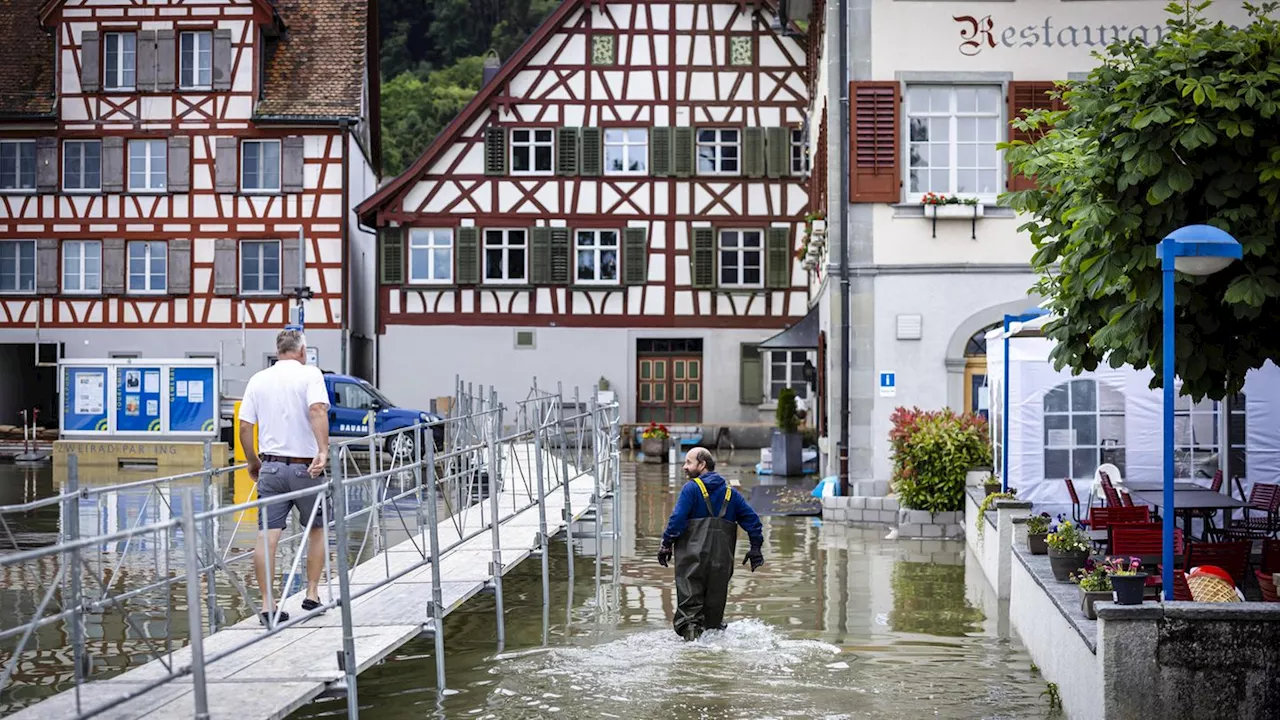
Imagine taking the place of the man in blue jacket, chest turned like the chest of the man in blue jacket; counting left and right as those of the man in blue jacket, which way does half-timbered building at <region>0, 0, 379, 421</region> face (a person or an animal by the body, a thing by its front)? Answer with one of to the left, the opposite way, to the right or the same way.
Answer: the opposite way

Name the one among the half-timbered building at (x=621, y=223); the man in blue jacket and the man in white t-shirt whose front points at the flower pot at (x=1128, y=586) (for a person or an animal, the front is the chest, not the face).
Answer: the half-timbered building

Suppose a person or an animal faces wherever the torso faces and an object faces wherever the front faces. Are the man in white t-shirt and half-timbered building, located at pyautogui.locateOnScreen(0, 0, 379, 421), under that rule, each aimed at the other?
yes

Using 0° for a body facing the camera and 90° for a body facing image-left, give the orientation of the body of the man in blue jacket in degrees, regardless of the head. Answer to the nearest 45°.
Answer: approximately 180°

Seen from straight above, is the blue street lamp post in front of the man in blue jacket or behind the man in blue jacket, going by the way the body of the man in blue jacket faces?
behind

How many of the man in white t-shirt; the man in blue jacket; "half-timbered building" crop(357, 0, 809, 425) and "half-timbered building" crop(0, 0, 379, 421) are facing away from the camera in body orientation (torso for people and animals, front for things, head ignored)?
2

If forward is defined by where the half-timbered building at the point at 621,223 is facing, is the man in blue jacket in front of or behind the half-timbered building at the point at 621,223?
in front

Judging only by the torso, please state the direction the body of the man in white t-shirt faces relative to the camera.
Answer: away from the camera

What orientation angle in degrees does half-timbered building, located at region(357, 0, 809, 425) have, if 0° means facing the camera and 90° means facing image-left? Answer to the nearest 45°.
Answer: approximately 0°

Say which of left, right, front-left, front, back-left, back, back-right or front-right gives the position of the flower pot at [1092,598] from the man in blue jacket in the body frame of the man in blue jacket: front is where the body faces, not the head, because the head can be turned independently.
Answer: back-right

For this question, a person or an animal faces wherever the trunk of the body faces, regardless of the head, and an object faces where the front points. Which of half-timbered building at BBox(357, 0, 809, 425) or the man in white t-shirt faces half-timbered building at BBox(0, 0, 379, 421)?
the man in white t-shirt

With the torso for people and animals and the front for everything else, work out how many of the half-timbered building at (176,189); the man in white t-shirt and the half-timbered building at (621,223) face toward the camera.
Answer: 2
